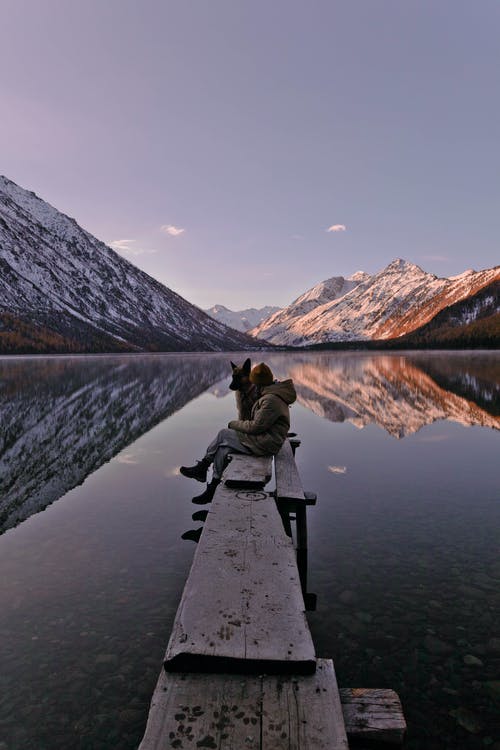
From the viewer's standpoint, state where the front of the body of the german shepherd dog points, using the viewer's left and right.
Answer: facing the viewer and to the left of the viewer

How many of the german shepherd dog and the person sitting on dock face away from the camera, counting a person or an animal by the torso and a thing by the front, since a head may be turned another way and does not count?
0

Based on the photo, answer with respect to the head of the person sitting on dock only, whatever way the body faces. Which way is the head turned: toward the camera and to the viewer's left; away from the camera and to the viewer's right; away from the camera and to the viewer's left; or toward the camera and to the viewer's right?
away from the camera and to the viewer's left

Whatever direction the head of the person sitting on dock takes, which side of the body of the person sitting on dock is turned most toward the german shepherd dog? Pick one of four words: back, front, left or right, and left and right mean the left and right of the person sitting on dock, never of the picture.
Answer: right

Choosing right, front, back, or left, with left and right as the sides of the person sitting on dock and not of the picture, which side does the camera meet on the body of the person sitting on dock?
left
